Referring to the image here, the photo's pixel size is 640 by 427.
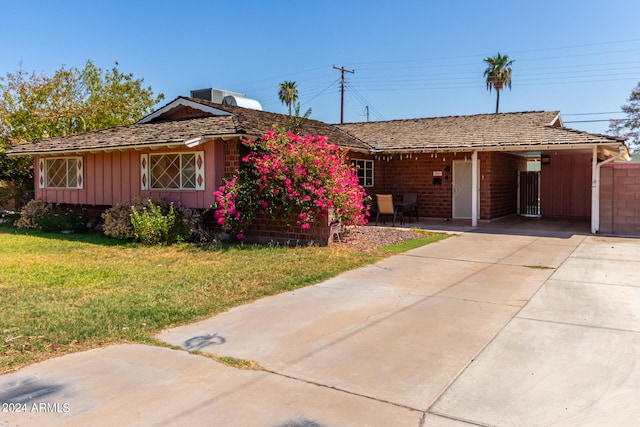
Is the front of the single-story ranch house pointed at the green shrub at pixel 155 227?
no

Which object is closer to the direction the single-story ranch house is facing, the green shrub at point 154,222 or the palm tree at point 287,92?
the green shrub

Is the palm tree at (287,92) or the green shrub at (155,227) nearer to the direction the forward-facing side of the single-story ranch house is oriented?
the green shrub

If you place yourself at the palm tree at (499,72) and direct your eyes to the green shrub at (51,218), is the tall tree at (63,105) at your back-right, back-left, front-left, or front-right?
front-right

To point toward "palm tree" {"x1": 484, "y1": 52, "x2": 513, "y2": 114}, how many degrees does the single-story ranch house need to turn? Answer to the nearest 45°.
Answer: approximately 135° to its left

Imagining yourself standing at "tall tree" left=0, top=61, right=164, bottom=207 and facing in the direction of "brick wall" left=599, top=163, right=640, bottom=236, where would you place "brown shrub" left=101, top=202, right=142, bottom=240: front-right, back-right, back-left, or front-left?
front-right

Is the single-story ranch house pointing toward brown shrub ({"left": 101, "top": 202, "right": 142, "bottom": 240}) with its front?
no

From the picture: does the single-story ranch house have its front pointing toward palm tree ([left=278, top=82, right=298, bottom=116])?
no

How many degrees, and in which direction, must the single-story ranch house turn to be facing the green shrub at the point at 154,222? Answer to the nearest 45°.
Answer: approximately 45° to its right

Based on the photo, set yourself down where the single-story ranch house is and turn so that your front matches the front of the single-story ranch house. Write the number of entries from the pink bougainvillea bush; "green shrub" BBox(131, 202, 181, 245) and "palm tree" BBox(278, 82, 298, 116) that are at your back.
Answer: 1

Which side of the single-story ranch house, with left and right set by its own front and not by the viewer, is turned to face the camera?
front

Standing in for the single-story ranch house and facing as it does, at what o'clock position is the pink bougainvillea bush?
The pink bougainvillea bush is roughly at 1 o'clock from the single-story ranch house.
